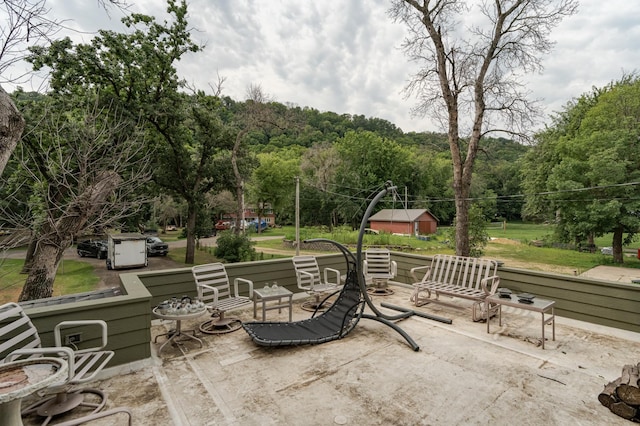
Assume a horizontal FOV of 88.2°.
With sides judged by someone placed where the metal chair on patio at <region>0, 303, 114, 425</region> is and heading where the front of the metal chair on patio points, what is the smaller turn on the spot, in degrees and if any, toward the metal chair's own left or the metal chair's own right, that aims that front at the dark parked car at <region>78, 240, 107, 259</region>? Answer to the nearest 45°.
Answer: approximately 135° to the metal chair's own left

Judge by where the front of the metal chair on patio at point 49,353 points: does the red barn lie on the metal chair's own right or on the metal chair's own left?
on the metal chair's own left

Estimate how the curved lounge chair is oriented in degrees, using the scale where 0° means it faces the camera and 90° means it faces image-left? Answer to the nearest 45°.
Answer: approximately 90°

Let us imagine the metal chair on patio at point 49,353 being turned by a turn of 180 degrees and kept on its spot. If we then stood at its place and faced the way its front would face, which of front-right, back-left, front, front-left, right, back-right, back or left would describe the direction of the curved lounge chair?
back-right

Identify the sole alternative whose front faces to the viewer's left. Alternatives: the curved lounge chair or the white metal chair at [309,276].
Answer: the curved lounge chair

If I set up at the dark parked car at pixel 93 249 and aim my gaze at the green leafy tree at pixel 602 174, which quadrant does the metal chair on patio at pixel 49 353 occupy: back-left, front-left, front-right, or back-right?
front-right

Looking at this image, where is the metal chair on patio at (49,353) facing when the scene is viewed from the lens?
facing the viewer and to the right of the viewer

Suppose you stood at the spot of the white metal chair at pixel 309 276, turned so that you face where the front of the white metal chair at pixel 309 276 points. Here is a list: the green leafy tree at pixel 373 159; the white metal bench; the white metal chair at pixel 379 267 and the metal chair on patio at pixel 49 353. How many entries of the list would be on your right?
1

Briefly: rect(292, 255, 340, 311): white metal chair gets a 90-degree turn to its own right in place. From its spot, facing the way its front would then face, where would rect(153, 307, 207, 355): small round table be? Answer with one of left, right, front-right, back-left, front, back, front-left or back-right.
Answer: front

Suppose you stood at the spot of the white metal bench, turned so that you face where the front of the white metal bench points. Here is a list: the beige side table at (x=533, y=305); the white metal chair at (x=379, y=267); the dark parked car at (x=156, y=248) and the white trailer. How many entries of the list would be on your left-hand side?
1

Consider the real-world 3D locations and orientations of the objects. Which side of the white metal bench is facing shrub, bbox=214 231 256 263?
right

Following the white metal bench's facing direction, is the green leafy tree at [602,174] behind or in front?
behind

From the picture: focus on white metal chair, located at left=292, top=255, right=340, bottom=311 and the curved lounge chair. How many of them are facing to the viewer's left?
1

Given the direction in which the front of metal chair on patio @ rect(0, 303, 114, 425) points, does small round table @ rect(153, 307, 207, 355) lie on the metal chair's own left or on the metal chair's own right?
on the metal chair's own left
